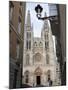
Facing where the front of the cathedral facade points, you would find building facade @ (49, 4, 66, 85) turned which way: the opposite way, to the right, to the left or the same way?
to the right

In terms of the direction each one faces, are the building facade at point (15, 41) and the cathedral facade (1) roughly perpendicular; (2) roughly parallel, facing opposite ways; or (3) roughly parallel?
roughly perpendicular

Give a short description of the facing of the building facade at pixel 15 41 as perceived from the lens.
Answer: facing to the right of the viewer

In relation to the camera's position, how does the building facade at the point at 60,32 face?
facing to the left of the viewer

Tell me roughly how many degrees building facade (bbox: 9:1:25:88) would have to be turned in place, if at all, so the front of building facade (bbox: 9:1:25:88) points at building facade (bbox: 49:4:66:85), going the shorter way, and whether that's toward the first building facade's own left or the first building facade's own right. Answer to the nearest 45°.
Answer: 0° — it already faces it

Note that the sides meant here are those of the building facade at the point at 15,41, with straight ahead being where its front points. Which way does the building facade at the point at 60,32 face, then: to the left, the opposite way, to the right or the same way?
the opposite way
